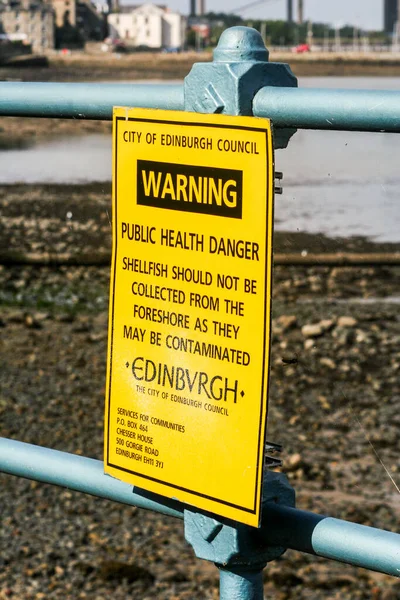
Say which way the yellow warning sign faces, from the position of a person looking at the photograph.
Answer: facing the viewer and to the left of the viewer
